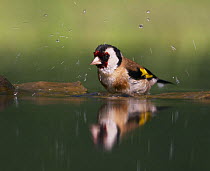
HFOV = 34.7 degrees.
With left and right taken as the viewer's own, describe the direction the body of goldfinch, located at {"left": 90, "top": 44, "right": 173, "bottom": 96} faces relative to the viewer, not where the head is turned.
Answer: facing the viewer and to the left of the viewer

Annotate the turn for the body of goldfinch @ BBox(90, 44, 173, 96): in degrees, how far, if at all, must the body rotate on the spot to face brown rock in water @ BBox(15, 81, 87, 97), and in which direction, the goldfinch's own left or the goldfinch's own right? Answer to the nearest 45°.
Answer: approximately 45° to the goldfinch's own right

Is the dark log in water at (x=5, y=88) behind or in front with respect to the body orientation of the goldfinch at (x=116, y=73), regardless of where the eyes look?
in front
